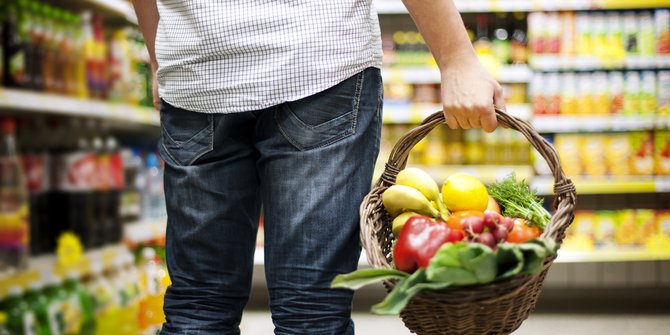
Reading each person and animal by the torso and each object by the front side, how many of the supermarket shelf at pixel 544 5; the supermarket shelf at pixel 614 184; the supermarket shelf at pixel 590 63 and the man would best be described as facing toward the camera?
3

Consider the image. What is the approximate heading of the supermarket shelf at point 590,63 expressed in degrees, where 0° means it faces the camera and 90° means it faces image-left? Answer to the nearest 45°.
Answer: approximately 0°

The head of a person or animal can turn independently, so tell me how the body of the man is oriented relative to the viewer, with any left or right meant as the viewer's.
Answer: facing away from the viewer

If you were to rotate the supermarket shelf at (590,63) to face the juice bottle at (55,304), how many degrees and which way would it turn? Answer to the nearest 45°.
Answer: approximately 45° to its right

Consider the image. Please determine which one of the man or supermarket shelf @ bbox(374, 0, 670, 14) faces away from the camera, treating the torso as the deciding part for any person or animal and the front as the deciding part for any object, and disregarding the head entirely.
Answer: the man

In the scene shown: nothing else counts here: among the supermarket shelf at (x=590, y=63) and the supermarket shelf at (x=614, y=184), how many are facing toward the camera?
2

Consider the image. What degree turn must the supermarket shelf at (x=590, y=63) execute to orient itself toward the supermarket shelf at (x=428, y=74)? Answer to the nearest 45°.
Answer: approximately 90° to its right

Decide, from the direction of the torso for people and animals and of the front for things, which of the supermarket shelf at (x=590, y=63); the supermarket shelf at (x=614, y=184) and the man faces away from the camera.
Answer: the man

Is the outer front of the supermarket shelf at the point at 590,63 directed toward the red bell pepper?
yes
